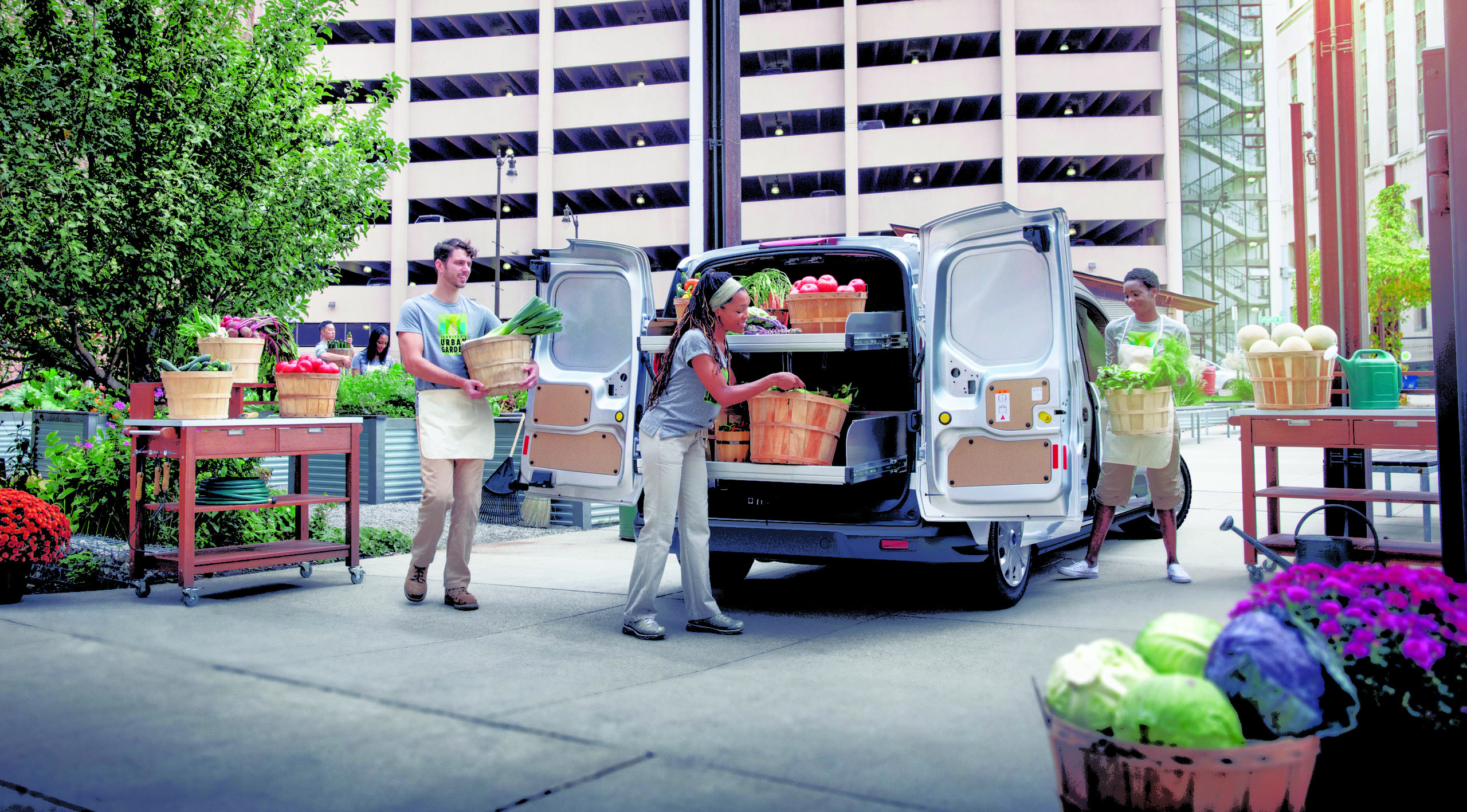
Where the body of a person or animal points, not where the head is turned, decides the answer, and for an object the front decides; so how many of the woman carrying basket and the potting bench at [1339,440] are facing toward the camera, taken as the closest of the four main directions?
2

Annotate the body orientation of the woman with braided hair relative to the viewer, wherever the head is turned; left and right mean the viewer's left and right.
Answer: facing to the right of the viewer

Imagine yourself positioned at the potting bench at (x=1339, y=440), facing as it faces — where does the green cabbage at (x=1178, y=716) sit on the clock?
The green cabbage is roughly at 12 o'clock from the potting bench.

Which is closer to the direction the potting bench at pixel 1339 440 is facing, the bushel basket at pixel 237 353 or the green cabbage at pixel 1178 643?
the green cabbage

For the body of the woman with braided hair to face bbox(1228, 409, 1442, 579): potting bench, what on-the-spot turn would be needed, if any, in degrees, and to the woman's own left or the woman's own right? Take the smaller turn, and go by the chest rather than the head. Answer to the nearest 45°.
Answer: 0° — they already face it

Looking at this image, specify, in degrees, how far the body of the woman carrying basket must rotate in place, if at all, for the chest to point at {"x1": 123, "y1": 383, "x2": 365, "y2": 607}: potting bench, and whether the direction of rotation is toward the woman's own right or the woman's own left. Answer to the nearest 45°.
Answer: approximately 45° to the woman's own right

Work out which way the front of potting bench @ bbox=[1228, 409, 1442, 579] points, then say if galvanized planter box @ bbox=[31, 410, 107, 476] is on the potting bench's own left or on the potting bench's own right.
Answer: on the potting bench's own right

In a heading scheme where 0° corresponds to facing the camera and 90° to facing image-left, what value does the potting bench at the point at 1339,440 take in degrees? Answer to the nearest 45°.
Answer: approximately 0°

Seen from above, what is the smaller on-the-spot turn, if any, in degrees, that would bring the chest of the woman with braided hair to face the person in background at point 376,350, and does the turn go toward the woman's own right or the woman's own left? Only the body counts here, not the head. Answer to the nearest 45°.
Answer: approximately 135° to the woman's own left

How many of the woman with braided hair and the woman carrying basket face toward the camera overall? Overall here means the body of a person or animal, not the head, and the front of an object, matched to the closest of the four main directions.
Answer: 1

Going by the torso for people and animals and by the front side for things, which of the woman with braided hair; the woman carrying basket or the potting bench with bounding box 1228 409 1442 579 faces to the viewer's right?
the woman with braided hair
